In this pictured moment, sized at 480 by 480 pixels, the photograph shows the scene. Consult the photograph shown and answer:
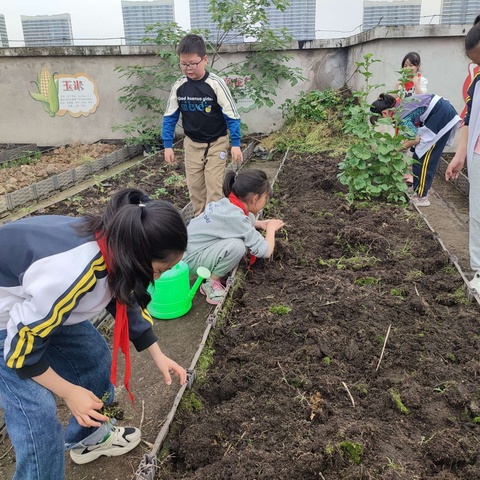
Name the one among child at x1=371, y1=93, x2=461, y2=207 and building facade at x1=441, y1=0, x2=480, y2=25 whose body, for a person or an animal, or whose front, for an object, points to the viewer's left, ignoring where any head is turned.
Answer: the child

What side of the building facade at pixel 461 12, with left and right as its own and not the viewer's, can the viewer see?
front

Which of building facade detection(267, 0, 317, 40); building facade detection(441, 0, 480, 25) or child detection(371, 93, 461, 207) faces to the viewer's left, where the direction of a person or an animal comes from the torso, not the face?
the child

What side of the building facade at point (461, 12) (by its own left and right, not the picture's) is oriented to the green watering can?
front

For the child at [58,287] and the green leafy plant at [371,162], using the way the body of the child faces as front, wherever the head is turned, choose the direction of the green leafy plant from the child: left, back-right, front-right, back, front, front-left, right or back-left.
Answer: front-left

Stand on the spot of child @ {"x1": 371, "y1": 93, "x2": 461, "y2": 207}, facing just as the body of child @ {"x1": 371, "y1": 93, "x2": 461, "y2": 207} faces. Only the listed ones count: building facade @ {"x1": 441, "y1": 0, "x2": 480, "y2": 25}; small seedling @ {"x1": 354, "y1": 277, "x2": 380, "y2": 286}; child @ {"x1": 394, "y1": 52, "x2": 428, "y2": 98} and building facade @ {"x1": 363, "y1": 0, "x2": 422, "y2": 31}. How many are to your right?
3

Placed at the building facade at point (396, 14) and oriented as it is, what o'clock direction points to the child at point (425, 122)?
The child is roughly at 12 o'clock from the building facade.

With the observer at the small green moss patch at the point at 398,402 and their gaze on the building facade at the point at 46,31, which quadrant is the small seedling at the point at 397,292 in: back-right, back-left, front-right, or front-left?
front-right

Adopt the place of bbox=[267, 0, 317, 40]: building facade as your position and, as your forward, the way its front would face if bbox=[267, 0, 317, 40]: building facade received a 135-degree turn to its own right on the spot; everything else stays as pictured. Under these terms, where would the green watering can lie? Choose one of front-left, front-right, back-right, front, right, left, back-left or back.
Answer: back-left

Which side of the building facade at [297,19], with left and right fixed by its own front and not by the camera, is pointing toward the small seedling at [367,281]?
front

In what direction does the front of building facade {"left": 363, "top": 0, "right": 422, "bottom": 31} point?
toward the camera

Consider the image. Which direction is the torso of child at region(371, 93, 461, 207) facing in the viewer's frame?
to the viewer's left

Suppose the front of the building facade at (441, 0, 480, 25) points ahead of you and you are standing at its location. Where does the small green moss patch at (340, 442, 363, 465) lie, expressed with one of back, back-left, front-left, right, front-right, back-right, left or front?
front
